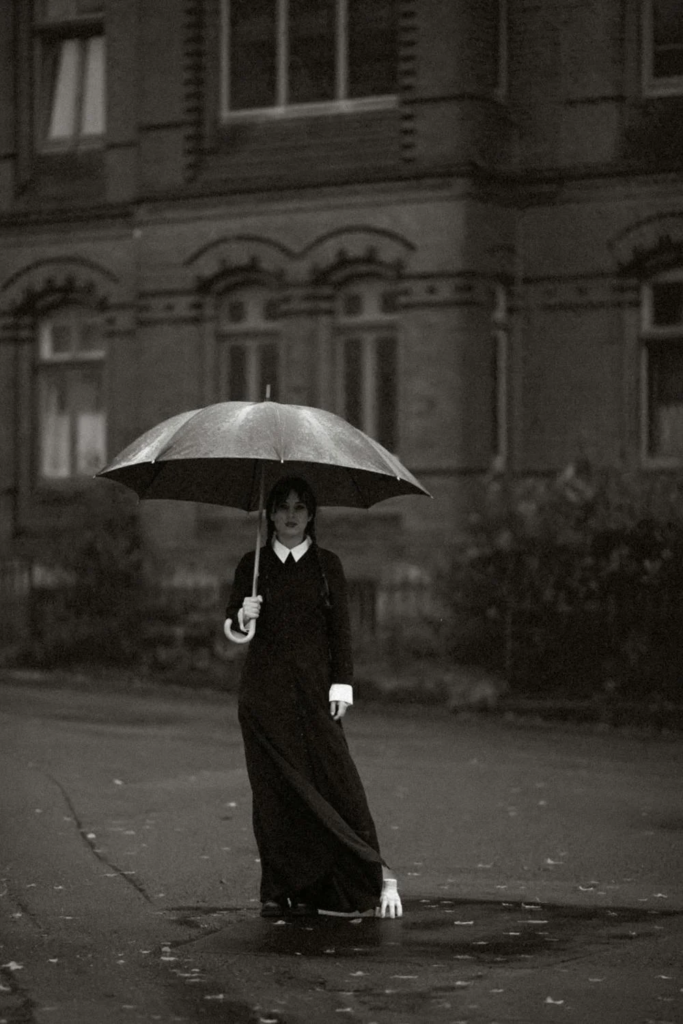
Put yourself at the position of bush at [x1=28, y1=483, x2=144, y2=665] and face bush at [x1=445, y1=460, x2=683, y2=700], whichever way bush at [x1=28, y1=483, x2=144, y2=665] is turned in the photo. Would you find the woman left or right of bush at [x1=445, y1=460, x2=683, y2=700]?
right

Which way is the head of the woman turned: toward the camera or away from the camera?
toward the camera

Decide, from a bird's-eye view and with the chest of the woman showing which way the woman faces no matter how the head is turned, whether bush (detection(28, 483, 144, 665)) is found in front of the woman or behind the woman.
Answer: behind

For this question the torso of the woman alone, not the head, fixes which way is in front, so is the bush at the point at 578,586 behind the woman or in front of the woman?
behind

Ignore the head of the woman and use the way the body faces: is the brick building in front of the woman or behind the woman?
behind

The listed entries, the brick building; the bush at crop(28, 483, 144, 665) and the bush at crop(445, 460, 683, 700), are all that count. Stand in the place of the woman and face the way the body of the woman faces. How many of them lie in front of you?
0

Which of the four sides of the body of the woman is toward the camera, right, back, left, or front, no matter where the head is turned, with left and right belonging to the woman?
front
